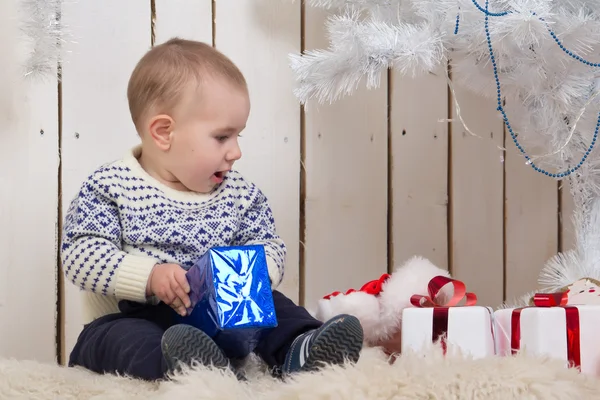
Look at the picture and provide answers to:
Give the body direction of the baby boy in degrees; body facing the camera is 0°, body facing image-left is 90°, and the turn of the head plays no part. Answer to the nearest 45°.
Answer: approximately 315°

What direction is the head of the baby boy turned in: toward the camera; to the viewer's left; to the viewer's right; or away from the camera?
to the viewer's right
